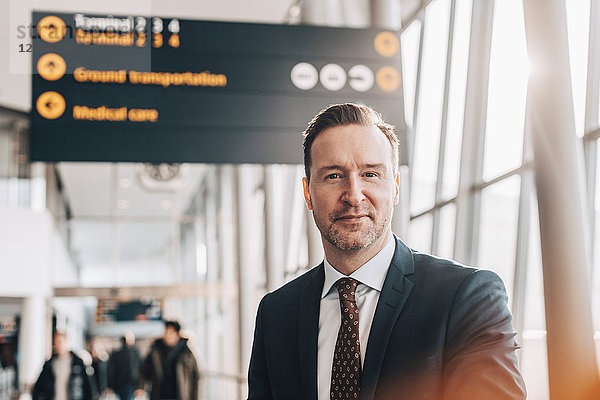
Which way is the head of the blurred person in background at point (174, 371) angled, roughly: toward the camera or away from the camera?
toward the camera

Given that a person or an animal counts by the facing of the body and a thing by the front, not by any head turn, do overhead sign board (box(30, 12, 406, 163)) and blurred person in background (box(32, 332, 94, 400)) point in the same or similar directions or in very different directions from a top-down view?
same or similar directions

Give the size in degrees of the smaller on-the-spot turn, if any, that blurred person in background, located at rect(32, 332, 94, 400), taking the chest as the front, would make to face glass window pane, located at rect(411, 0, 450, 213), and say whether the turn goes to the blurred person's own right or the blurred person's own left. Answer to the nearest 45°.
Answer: approximately 45° to the blurred person's own left

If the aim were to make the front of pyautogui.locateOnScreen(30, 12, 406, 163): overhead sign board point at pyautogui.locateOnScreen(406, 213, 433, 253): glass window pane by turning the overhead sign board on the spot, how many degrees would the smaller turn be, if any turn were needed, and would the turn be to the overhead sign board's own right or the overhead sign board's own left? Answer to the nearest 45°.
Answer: approximately 135° to the overhead sign board's own left

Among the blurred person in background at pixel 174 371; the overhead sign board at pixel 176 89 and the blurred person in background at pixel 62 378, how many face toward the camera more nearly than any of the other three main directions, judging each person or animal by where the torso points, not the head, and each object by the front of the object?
3

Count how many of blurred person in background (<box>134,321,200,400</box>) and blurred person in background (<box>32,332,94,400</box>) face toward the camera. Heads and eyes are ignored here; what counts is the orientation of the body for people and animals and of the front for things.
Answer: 2

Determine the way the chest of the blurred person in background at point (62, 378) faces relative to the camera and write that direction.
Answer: toward the camera

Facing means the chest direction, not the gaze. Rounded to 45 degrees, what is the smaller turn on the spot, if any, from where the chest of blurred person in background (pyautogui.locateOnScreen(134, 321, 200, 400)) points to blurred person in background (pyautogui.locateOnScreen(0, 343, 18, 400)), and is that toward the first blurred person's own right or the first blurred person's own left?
approximately 135° to the first blurred person's own right

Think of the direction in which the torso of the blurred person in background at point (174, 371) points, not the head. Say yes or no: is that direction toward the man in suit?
yes

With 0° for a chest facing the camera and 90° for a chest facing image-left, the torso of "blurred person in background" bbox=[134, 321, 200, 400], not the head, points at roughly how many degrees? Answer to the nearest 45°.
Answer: approximately 0°

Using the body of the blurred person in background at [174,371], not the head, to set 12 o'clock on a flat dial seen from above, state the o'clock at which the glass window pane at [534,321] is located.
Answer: The glass window pane is roughly at 11 o'clock from the blurred person in background.

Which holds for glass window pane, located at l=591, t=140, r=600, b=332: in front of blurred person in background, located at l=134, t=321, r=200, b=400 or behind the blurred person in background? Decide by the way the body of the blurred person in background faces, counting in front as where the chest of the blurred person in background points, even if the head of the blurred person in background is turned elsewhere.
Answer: in front

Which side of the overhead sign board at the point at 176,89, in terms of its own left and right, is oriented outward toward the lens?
front

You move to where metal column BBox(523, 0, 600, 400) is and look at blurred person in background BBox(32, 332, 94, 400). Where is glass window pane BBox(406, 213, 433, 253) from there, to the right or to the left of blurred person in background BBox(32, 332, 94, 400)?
right

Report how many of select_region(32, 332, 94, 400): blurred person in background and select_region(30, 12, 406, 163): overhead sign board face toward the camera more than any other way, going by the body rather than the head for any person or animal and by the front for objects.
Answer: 2

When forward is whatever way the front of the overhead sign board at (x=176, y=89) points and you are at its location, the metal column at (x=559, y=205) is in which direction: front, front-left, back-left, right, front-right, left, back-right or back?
front-left
